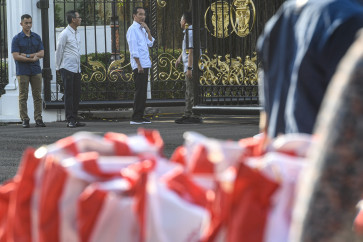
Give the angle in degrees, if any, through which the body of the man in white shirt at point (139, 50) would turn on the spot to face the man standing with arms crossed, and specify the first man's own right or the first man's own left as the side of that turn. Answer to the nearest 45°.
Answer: approximately 135° to the first man's own right

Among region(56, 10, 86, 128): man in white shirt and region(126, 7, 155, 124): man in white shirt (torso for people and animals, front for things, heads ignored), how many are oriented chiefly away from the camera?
0

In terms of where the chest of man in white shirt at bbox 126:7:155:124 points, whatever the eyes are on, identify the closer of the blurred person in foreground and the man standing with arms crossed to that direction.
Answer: the blurred person in foreground

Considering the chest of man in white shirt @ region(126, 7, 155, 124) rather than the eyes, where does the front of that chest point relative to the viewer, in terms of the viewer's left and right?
facing the viewer and to the right of the viewer
